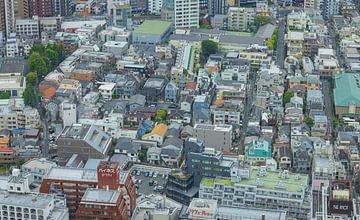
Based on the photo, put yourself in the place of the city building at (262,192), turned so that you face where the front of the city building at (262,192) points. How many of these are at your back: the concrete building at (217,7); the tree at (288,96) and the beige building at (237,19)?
3

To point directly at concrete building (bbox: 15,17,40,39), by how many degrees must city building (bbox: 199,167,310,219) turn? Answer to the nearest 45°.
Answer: approximately 135° to its right

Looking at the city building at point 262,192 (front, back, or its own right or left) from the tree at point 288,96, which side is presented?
back

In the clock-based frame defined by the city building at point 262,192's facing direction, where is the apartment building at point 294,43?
The apartment building is roughly at 6 o'clock from the city building.

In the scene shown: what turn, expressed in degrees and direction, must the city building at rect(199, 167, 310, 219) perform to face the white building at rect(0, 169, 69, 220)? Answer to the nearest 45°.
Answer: approximately 45° to its right

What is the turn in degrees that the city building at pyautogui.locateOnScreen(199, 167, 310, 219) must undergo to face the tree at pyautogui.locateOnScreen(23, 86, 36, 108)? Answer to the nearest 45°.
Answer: approximately 135° to its right

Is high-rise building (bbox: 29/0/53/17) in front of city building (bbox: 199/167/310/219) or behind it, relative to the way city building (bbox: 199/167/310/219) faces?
behind

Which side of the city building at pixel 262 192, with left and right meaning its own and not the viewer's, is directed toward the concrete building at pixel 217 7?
back

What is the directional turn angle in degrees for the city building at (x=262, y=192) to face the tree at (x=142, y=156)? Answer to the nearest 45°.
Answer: approximately 135° to its right

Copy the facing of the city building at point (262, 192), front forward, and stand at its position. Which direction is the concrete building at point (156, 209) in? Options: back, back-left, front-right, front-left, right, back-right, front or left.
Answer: front-right

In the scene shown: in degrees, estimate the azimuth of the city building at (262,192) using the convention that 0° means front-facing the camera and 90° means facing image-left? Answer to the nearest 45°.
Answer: approximately 0°

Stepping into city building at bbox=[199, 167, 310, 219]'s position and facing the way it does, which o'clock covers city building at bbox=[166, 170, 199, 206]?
city building at bbox=[166, 170, 199, 206] is roughly at 4 o'clock from city building at bbox=[199, 167, 310, 219].

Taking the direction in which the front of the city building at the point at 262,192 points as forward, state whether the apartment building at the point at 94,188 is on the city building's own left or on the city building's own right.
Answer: on the city building's own right

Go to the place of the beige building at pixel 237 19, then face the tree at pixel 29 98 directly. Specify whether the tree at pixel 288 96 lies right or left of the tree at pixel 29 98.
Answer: left

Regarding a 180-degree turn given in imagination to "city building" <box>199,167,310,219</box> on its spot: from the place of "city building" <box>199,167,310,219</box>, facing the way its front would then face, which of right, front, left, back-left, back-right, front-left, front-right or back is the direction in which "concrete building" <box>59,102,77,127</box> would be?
front-left

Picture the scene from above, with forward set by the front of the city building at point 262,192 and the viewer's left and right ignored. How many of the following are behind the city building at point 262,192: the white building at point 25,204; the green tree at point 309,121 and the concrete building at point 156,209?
1

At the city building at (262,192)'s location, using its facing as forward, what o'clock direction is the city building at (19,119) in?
the city building at (19,119) is roughly at 4 o'clock from the city building at (262,192).
